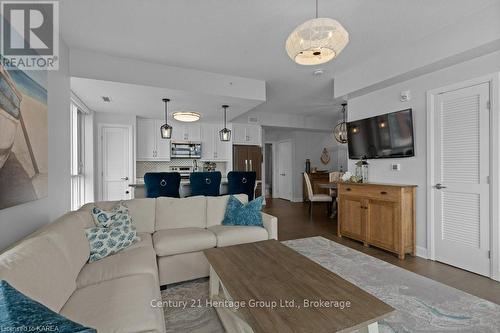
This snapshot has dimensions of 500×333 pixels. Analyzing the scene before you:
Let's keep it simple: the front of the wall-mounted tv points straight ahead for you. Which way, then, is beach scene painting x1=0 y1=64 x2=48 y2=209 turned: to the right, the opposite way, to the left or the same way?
the opposite way

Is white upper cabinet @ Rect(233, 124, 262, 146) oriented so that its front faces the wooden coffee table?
yes

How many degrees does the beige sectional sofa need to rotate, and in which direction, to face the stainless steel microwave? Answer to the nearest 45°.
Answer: approximately 135° to its left

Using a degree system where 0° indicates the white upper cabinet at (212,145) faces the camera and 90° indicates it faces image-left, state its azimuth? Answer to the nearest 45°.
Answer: approximately 0°

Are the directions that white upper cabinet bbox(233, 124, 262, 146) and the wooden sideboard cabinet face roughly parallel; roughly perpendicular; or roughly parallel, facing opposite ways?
roughly perpendicular

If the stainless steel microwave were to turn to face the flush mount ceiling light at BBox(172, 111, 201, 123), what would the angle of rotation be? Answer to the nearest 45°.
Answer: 0° — it already faces it

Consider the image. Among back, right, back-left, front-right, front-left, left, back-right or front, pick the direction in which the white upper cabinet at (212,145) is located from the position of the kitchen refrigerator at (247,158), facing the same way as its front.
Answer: right

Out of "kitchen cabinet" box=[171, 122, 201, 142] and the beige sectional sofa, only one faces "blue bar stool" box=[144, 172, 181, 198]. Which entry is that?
the kitchen cabinet

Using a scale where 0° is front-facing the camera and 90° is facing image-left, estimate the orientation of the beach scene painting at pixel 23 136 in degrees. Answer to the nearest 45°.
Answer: approximately 315°

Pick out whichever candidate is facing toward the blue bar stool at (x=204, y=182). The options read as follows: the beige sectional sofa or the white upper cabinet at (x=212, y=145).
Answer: the white upper cabinet

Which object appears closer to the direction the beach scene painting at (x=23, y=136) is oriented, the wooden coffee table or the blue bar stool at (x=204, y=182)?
the wooden coffee table

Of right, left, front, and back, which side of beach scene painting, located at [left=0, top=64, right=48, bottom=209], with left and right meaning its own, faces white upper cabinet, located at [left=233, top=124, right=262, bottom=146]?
left
